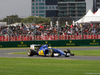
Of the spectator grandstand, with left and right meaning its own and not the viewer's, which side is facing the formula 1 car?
front

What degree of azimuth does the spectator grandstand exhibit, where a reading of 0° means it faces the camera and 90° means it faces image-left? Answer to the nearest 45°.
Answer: approximately 0°

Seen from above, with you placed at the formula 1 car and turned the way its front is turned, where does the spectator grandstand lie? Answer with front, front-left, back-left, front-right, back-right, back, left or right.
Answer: back-left

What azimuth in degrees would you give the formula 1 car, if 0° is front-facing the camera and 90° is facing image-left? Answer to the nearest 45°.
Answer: approximately 315°

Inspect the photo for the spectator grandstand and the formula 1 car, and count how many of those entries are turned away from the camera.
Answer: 0
